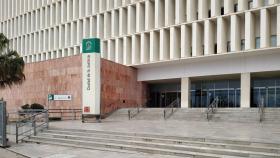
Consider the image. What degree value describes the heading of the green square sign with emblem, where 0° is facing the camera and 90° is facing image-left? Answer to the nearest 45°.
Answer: approximately 0°

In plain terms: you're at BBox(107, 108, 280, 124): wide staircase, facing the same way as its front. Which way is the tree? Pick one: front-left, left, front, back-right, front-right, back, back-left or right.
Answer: front-right

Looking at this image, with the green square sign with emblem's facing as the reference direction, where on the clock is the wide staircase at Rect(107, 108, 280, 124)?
The wide staircase is roughly at 9 o'clock from the green square sign with emblem.
